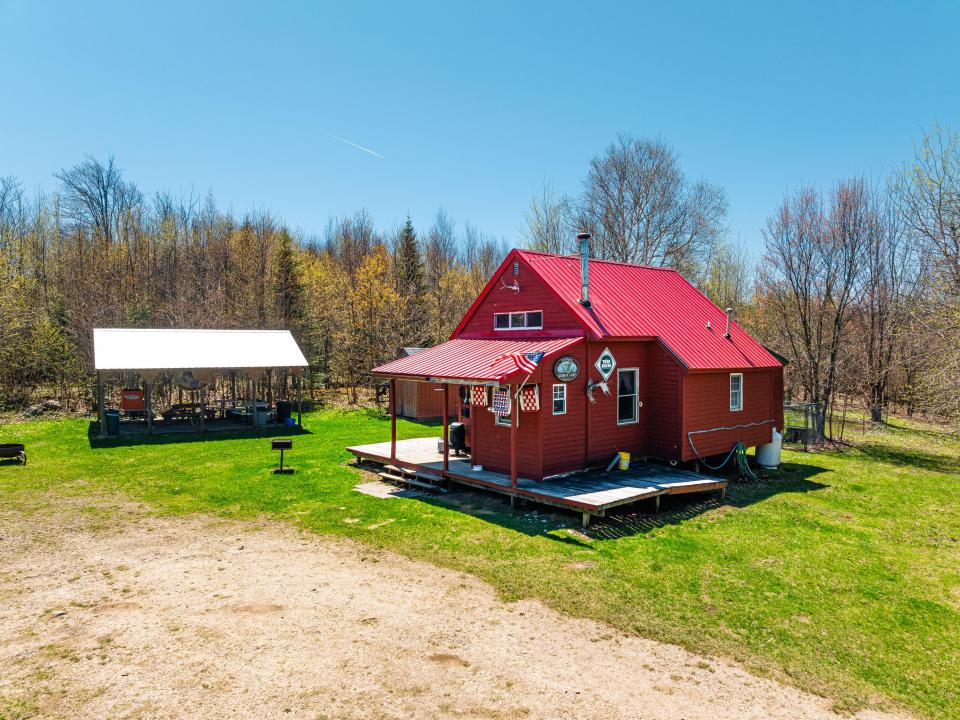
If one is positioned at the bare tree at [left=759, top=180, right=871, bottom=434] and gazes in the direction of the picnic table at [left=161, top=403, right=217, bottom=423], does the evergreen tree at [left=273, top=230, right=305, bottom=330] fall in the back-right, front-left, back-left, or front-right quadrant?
front-right

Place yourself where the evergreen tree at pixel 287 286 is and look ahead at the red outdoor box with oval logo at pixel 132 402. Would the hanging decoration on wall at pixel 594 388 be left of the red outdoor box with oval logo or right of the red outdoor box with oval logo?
left

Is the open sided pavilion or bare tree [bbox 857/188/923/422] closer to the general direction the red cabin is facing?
the open sided pavilion

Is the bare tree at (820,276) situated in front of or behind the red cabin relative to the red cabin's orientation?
behind

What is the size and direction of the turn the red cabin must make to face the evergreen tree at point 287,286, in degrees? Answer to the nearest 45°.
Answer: approximately 90° to its right

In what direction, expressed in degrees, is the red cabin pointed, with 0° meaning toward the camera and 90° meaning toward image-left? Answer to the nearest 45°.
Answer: approximately 45°

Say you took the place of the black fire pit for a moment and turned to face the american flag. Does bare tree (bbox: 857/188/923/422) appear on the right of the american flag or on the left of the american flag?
left

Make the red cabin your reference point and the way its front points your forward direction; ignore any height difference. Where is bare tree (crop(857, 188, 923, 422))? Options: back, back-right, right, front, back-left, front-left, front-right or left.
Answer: back

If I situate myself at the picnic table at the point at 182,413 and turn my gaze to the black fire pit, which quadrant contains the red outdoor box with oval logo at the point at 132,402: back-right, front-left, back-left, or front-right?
front-right

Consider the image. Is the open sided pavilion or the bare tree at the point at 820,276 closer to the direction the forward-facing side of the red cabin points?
the open sided pavilion

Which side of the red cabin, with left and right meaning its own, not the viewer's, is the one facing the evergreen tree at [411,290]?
right

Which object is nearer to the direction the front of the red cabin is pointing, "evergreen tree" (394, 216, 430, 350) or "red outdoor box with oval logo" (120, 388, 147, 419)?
the red outdoor box with oval logo
